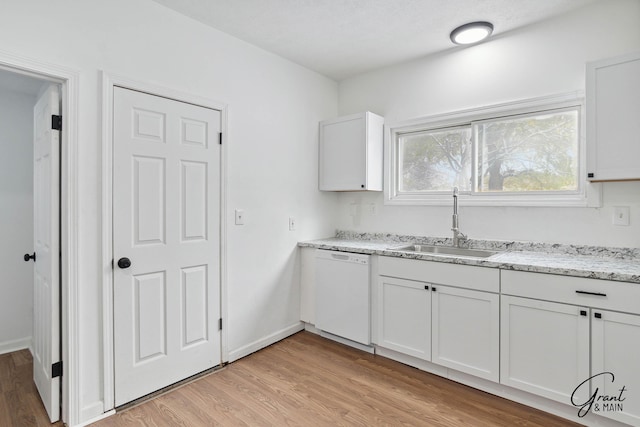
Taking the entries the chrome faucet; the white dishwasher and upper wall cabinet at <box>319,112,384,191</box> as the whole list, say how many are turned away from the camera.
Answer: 0

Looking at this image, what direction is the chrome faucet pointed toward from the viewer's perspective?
toward the camera

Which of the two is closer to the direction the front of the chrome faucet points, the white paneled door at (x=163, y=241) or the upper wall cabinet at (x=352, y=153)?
the white paneled door

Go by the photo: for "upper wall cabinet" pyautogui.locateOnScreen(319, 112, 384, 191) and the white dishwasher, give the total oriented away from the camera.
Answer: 0

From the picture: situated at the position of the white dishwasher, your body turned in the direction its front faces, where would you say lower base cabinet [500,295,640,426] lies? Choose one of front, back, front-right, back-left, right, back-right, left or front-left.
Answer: left

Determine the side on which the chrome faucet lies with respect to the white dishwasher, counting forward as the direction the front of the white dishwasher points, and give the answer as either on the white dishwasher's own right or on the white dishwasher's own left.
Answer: on the white dishwasher's own left

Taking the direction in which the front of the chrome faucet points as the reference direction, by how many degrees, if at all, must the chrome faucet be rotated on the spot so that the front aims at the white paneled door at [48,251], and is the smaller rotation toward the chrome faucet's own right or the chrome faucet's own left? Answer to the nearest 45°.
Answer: approximately 45° to the chrome faucet's own right

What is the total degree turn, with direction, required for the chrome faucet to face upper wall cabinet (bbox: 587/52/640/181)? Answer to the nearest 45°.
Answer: approximately 45° to its left

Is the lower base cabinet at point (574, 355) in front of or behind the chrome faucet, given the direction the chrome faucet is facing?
in front

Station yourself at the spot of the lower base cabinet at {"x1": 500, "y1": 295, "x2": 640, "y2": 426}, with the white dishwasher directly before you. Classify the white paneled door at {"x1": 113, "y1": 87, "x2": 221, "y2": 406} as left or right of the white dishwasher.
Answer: left

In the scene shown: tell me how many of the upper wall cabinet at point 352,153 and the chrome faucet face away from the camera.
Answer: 0

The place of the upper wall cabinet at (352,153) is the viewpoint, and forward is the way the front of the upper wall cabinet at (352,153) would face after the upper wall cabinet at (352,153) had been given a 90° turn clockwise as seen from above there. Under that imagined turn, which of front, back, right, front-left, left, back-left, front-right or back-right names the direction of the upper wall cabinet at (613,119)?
back

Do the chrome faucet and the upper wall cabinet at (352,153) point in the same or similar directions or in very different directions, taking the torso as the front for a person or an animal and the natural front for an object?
same or similar directions

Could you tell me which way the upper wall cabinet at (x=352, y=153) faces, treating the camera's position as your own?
facing the viewer and to the left of the viewer
